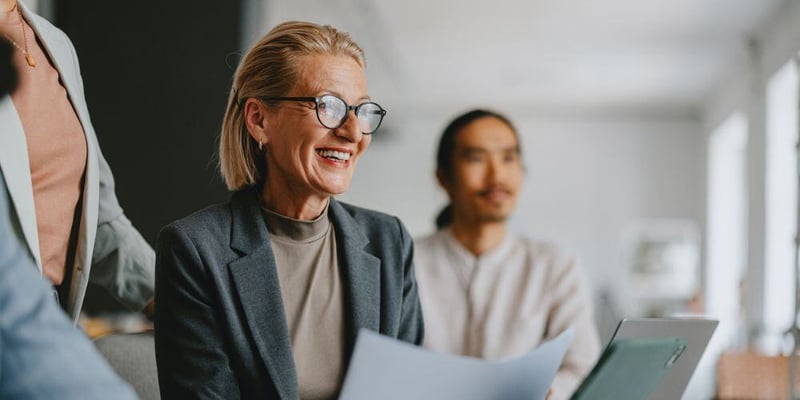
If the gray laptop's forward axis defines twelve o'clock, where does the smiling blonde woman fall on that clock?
The smiling blonde woman is roughly at 10 o'clock from the gray laptop.

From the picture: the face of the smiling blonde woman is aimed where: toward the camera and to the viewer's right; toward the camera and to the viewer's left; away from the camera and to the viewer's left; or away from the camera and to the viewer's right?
toward the camera and to the viewer's right

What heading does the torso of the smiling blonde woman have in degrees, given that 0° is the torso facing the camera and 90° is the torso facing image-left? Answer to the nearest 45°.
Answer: approximately 315°

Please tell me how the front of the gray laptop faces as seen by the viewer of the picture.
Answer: facing away from the viewer and to the left of the viewer

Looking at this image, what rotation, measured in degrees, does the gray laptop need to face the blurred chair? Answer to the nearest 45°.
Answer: approximately 45° to its left

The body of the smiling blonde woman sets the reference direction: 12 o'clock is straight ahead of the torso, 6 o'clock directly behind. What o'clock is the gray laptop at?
The gray laptop is roughly at 11 o'clock from the smiling blonde woman.

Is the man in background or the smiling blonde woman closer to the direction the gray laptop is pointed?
the man in background
